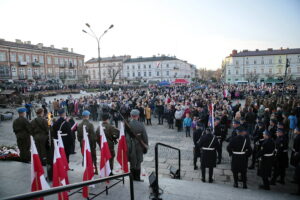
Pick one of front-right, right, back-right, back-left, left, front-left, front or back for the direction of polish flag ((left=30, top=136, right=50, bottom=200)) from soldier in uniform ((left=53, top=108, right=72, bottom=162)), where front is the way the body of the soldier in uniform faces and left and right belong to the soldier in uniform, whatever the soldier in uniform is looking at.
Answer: back

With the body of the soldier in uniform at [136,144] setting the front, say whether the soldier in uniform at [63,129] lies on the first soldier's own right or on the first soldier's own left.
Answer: on the first soldier's own left

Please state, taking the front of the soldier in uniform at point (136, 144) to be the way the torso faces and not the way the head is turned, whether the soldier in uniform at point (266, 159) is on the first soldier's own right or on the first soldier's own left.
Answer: on the first soldier's own right

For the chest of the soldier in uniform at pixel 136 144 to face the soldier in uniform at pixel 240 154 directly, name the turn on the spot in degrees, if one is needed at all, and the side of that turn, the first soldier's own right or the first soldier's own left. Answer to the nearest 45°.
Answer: approximately 90° to the first soldier's own right

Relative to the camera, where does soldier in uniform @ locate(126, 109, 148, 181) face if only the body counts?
away from the camera
